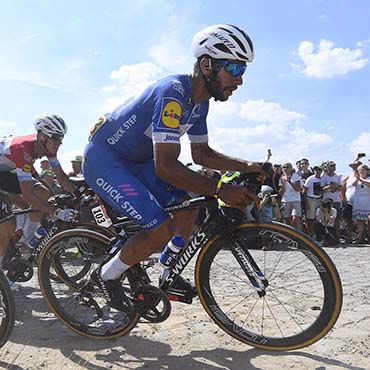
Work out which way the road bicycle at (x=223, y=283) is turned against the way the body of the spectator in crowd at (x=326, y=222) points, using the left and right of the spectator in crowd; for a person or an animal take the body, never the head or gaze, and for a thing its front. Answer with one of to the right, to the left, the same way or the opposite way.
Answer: to the left

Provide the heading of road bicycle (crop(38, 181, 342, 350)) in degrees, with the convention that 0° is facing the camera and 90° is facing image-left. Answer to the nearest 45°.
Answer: approximately 270°

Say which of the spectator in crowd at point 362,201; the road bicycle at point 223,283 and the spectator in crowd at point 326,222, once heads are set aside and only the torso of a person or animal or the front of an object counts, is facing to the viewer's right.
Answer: the road bicycle

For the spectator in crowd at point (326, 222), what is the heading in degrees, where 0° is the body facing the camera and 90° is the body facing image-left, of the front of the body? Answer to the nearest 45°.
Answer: approximately 0°

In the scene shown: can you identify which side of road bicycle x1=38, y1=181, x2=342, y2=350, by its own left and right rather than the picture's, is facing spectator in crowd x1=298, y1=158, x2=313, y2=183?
left

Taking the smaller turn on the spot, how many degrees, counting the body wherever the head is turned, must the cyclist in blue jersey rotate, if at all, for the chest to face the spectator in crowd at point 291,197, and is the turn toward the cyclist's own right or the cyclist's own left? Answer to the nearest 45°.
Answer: approximately 90° to the cyclist's own left

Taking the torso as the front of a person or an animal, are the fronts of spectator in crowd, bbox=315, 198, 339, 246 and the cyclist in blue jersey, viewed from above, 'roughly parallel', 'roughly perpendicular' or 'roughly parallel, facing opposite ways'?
roughly perpendicular

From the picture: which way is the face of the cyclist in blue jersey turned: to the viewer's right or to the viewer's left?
to the viewer's right

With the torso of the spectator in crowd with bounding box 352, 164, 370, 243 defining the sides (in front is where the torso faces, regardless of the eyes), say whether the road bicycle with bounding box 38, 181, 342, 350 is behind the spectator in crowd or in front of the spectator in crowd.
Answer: in front

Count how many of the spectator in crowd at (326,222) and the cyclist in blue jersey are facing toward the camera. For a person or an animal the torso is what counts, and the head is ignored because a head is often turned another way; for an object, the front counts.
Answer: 1

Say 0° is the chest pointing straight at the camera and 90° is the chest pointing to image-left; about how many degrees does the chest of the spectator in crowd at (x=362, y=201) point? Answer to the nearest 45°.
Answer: approximately 45°

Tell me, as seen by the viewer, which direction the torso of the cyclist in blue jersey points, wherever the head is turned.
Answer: to the viewer's right

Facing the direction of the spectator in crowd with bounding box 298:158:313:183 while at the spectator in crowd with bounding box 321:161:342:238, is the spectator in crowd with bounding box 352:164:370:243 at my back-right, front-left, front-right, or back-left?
back-right

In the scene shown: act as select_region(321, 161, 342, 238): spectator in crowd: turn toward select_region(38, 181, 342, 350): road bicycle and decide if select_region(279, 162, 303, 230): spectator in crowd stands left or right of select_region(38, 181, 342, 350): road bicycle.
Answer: right
